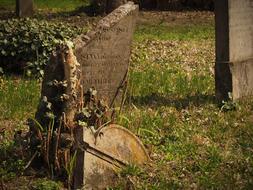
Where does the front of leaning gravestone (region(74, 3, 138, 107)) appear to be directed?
toward the camera

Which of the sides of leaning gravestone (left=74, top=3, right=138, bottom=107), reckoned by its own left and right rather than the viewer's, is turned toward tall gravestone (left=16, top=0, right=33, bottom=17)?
back
